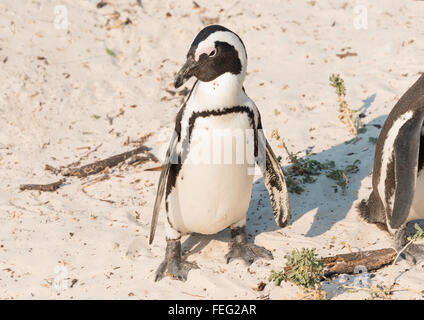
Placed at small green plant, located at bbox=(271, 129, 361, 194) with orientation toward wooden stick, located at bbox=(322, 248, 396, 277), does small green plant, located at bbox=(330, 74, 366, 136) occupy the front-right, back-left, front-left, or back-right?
back-left

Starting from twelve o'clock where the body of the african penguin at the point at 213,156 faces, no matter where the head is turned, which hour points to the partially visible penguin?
The partially visible penguin is roughly at 9 o'clock from the african penguin.

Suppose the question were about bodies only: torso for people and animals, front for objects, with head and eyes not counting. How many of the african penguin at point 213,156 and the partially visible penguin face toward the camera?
1

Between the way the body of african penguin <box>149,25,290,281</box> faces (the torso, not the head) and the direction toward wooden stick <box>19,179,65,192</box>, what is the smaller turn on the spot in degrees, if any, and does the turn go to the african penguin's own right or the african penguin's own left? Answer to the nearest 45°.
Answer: approximately 135° to the african penguin's own right

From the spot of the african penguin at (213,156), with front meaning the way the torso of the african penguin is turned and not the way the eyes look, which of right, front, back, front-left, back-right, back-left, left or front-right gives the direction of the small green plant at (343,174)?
back-left

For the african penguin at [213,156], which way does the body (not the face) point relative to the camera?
toward the camera

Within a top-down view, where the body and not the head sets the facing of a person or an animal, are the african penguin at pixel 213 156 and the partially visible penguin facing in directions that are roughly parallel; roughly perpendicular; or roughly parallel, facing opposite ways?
roughly perpendicular
